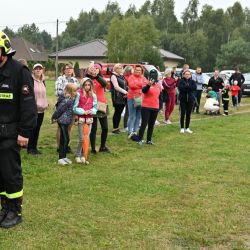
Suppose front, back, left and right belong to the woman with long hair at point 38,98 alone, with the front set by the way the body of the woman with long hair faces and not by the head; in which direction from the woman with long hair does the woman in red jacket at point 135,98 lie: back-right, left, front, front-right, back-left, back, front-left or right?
back-left

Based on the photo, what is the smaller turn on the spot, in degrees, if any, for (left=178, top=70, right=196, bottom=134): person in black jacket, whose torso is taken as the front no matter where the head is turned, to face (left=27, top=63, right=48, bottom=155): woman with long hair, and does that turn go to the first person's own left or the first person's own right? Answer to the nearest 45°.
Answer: approximately 45° to the first person's own right

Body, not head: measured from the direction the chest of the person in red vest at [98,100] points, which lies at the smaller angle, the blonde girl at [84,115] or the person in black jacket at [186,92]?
the blonde girl

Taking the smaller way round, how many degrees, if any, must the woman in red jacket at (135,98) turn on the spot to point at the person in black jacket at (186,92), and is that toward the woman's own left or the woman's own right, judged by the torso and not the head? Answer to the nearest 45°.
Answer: approximately 135° to the woman's own left

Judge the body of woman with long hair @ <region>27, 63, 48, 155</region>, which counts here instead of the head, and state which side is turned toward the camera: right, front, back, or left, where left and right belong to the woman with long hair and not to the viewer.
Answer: front

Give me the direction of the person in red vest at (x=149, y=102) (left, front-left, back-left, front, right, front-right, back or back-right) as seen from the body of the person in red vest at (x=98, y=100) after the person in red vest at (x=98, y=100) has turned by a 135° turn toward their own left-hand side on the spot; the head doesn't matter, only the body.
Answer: front

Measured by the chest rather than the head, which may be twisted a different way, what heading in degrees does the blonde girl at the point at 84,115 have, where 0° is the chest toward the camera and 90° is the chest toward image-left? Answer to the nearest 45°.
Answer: approximately 0°

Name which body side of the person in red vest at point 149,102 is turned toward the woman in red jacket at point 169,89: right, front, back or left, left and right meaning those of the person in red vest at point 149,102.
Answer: back
